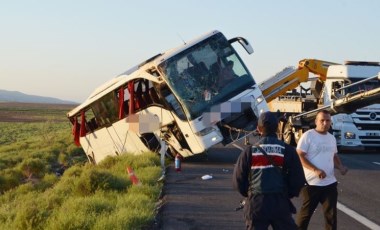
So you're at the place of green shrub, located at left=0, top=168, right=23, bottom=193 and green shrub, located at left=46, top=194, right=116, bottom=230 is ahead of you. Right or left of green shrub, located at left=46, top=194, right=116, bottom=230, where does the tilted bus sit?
left

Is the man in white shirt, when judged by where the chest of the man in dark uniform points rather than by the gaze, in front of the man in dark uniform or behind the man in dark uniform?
in front

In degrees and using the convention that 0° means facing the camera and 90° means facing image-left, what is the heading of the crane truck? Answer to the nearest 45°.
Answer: approximately 315°

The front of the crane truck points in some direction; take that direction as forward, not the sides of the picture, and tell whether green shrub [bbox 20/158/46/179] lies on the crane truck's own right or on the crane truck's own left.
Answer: on the crane truck's own right

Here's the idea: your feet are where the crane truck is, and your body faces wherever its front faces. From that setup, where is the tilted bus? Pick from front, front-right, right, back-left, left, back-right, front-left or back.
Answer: right

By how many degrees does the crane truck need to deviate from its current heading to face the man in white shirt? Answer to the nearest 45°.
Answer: approximately 45° to its right

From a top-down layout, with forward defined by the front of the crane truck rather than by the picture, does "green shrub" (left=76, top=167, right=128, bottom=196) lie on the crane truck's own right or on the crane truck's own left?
on the crane truck's own right

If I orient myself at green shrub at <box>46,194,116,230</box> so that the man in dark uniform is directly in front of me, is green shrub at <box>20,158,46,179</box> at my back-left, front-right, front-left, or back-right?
back-left

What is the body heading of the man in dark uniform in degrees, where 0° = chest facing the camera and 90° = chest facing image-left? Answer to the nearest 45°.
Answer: approximately 180°

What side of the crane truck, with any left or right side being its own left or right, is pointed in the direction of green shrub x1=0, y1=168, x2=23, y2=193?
right
